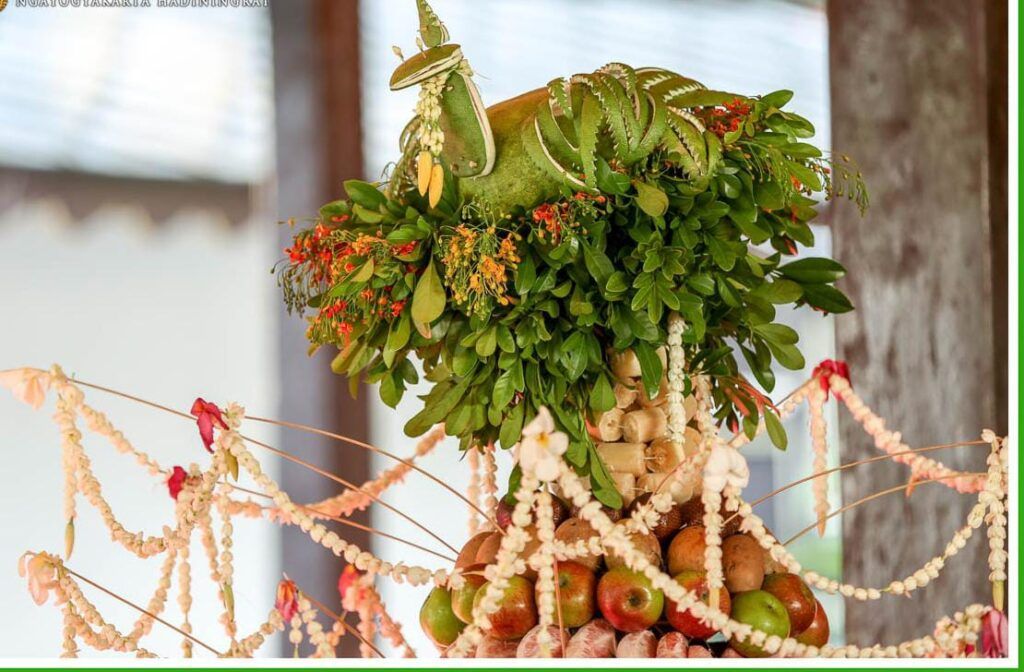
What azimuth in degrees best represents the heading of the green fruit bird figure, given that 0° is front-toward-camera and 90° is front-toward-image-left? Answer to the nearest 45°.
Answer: approximately 90°
